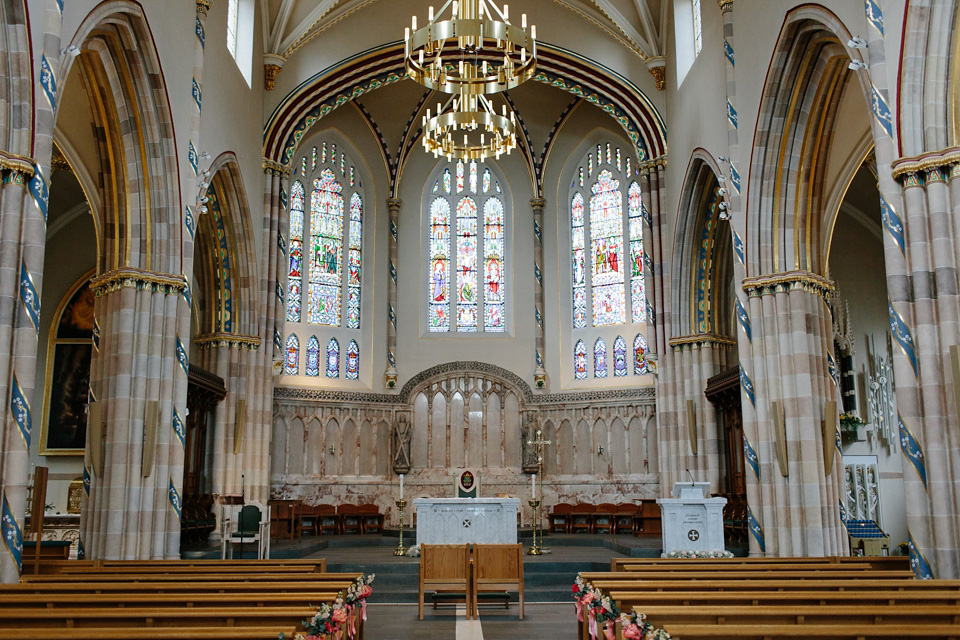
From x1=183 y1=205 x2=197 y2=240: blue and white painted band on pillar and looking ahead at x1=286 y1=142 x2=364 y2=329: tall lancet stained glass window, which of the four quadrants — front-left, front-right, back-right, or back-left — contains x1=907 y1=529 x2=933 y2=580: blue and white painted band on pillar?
back-right

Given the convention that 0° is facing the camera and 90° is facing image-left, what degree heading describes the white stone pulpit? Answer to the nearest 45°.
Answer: approximately 0°

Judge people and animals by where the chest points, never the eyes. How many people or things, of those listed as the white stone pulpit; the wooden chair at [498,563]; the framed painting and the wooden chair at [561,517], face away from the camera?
1

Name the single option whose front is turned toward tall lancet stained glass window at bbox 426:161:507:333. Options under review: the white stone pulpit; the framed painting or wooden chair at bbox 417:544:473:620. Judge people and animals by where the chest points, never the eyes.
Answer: the wooden chair

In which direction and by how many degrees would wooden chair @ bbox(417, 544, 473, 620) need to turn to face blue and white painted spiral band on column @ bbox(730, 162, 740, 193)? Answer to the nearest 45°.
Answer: approximately 45° to its right

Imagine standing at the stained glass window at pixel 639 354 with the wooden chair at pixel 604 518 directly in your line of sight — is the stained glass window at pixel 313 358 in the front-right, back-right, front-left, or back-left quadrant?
front-right

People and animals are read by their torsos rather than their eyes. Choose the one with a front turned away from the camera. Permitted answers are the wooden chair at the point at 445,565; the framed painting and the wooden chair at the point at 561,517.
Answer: the wooden chair at the point at 445,565

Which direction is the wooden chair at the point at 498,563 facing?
away from the camera

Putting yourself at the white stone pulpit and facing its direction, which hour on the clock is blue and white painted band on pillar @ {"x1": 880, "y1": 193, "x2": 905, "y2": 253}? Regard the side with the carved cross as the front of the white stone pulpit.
The blue and white painted band on pillar is roughly at 11 o'clock from the white stone pulpit.

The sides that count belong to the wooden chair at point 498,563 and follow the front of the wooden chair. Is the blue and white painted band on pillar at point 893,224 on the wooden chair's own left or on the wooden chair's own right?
on the wooden chair's own right

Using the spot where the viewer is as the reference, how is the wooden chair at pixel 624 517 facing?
facing the viewer and to the left of the viewer

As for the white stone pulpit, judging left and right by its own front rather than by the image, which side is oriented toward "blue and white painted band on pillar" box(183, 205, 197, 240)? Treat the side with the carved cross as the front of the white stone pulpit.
right

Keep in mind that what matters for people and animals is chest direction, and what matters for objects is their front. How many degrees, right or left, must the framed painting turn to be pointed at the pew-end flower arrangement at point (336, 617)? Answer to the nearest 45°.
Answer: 0° — it already faces it

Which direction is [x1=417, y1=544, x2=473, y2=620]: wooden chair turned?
away from the camera

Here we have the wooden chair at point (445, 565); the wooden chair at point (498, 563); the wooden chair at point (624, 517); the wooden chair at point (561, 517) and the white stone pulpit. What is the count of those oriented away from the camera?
2

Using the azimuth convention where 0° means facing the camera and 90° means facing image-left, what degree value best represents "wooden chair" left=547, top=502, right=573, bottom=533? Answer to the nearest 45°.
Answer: approximately 45°
